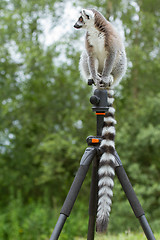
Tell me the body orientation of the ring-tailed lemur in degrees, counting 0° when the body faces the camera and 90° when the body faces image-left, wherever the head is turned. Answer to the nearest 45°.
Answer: approximately 45°
